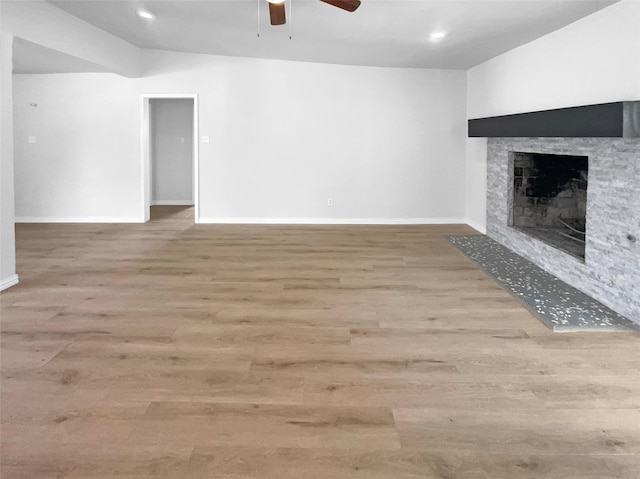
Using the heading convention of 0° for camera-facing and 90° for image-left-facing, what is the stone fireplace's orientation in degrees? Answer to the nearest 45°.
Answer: approximately 45°

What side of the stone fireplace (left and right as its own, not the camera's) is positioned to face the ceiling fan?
front
